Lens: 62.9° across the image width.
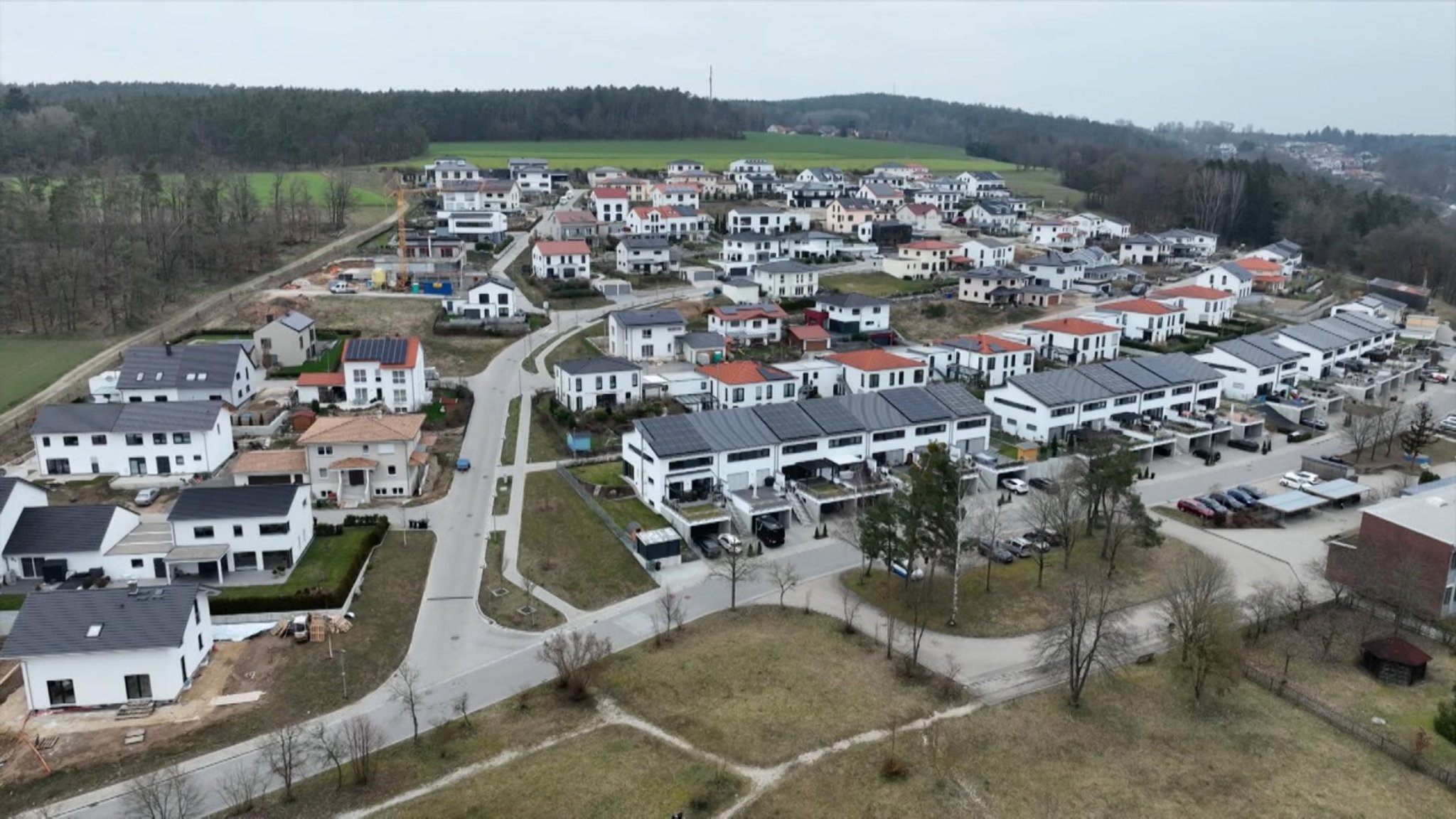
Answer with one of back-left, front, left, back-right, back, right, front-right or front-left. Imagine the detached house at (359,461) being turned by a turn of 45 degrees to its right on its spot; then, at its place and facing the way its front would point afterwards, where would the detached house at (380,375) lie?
back-right

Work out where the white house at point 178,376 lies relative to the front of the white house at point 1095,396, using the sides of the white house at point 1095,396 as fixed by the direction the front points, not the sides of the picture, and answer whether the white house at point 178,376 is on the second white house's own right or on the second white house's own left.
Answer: on the second white house's own right

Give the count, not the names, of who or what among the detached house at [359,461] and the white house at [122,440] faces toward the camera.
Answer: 2

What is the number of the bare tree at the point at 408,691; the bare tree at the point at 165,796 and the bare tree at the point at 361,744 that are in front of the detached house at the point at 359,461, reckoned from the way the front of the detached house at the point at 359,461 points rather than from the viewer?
3

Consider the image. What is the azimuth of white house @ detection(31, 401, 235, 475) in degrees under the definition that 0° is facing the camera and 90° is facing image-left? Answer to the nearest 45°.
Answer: approximately 0°

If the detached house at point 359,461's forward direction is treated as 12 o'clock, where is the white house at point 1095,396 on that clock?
The white house is roughly at 9 o'clock from the detached house.

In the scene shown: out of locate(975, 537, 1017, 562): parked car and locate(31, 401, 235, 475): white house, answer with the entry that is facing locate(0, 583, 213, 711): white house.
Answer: locate(31, 401, 235, 475): white house

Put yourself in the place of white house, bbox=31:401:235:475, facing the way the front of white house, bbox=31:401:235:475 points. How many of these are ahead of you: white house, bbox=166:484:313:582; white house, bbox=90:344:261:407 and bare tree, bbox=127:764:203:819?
2

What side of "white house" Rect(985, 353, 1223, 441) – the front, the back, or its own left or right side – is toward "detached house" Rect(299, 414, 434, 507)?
right

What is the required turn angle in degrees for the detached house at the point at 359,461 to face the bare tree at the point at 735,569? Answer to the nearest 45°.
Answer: approximately 45° to its left
